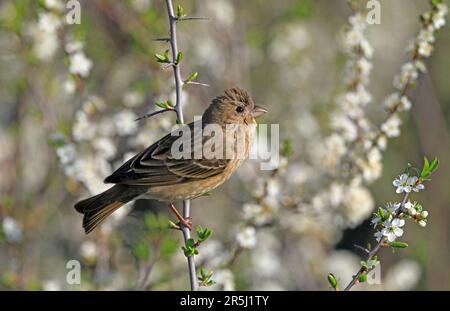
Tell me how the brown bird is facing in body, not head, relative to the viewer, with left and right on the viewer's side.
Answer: facing to the right of the viewer

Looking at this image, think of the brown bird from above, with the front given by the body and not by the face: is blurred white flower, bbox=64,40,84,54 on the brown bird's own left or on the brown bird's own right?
on the brown bird's own left

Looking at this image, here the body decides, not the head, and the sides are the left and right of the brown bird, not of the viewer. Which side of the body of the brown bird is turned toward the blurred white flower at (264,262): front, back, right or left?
left

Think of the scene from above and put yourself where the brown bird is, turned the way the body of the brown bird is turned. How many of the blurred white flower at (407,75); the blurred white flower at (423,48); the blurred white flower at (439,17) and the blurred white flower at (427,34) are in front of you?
4

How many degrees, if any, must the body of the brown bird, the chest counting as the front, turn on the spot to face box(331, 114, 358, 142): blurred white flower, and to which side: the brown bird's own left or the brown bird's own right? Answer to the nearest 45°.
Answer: approximately 45° to the brown bird's own left

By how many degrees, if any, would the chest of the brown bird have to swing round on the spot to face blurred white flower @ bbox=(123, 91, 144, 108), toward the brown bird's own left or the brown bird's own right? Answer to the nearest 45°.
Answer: approximately 90° to the brown bird's own left

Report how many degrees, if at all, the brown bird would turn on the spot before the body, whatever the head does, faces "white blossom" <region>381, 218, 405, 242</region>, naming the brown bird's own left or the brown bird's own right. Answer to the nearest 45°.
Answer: approximately 45° to the brown bird's own right

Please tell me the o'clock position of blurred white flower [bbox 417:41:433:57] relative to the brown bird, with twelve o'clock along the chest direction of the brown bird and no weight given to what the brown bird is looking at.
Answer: The blurred white flower is roughly at 10 o'clock from the brown bird.

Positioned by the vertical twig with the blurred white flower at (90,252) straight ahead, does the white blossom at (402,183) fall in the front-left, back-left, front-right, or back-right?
back-right

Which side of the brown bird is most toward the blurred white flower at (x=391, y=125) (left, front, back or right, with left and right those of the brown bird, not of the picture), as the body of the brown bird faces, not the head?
front

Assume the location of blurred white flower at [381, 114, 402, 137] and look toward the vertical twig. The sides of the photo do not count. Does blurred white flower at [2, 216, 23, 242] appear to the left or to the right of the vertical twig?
right

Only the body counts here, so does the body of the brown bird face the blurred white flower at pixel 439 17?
yes

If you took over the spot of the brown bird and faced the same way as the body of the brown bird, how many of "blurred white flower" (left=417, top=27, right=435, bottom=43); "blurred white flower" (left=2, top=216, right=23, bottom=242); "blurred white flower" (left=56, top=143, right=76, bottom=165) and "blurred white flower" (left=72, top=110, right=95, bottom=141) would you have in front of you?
1

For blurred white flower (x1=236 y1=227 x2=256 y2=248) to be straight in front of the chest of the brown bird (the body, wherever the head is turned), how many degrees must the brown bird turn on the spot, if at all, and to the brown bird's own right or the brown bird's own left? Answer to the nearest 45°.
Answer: approximately 45° to the brown bird's own left

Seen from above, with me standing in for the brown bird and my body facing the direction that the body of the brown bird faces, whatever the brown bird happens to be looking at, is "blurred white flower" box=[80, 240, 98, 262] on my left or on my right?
on my left
